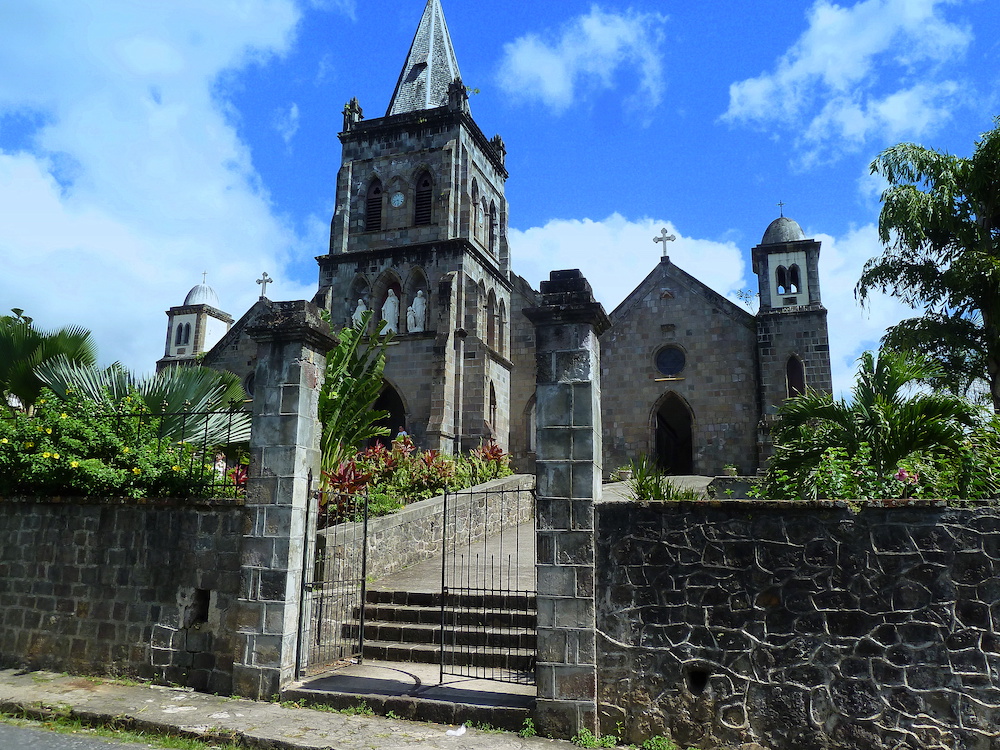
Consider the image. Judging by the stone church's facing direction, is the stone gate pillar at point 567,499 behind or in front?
in front

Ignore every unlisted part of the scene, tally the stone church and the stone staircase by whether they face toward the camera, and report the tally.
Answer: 2

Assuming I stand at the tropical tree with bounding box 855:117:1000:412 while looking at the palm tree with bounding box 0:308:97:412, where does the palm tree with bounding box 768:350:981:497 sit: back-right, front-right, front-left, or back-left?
front-left

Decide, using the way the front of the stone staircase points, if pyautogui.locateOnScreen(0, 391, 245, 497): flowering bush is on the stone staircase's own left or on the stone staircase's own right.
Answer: on the stone staircase's own right

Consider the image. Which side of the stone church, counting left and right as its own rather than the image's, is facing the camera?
front

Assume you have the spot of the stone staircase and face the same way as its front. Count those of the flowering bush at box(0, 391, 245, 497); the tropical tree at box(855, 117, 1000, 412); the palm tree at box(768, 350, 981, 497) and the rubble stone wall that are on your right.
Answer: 1

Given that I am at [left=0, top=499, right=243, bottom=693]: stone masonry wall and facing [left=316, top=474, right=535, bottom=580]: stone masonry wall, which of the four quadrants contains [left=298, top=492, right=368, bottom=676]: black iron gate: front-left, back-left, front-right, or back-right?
front-right

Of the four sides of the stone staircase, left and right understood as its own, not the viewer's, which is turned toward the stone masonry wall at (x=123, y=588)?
right

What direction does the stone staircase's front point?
toward the camera

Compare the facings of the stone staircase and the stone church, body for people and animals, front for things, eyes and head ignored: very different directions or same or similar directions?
same or similar directions

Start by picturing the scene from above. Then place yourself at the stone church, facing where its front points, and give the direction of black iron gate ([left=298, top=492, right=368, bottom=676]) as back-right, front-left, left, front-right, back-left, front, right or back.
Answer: front

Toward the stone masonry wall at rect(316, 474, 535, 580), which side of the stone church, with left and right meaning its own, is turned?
front

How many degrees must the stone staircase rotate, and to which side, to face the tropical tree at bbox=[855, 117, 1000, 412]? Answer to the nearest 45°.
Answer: approximately 135° to its left

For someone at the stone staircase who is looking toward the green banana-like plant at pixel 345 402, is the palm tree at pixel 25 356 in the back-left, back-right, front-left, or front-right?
front-left

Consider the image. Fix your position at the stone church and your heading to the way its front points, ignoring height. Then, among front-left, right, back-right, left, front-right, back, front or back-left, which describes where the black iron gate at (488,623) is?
front
